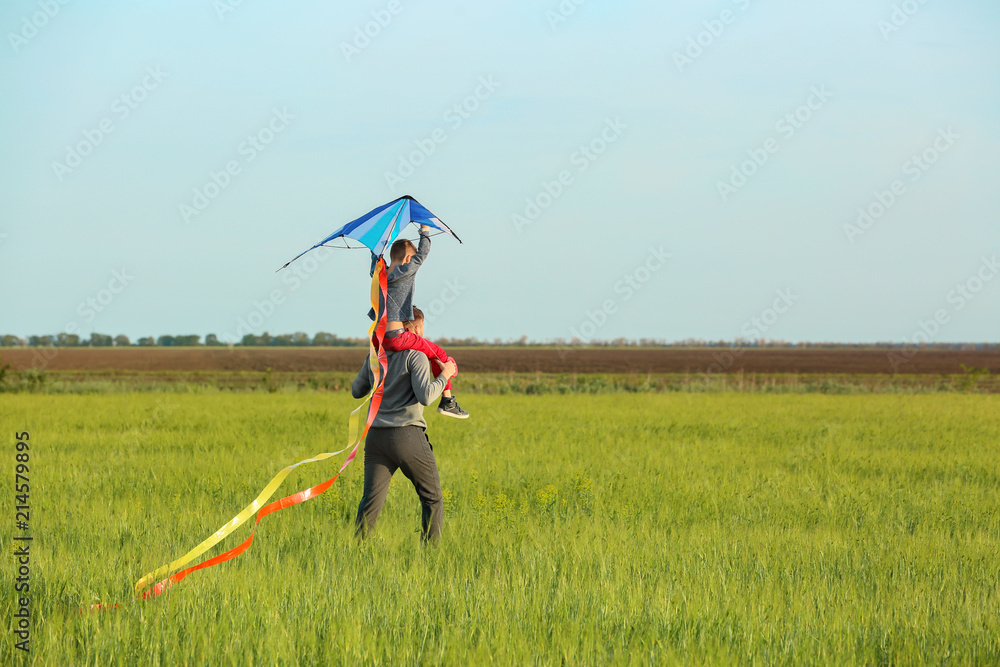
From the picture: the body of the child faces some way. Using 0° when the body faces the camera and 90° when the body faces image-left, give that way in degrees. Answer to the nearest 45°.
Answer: approximately 225°

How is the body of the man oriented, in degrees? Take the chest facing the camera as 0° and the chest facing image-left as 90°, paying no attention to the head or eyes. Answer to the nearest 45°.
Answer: approximately 225°
